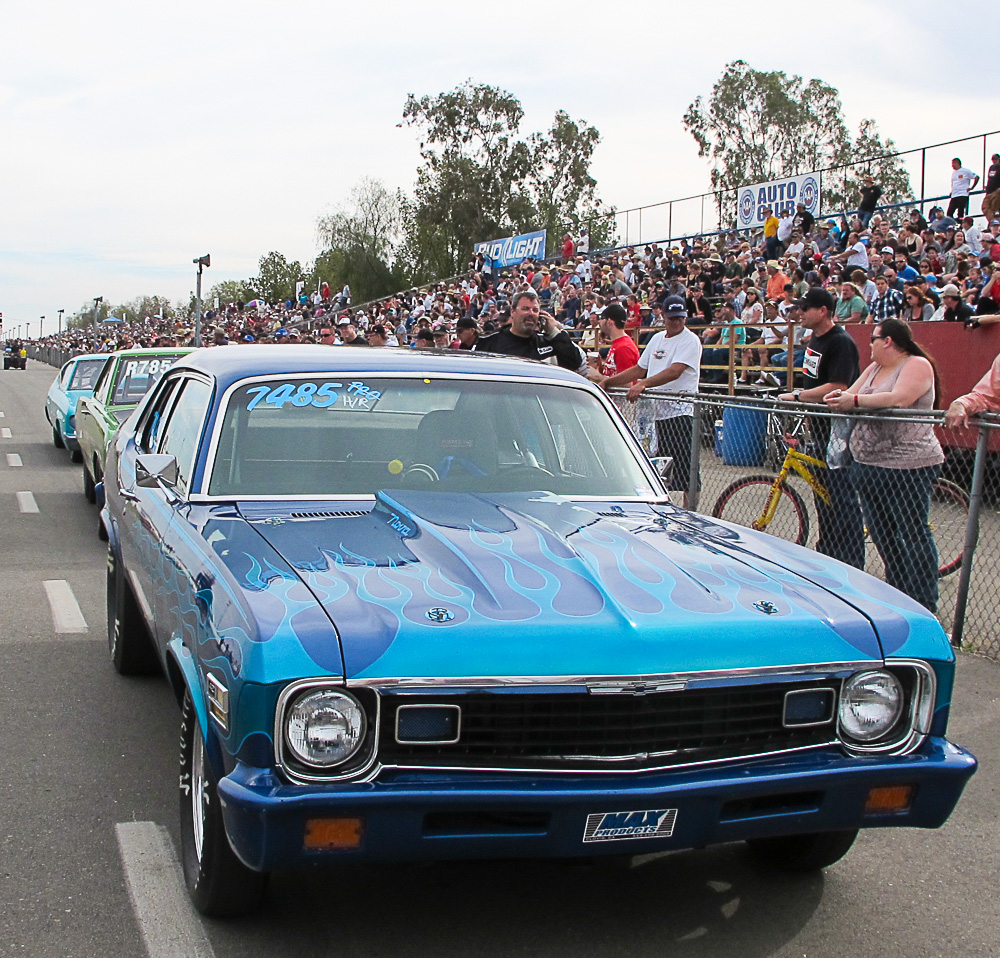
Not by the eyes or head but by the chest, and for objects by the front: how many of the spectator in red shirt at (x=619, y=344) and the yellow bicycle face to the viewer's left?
2

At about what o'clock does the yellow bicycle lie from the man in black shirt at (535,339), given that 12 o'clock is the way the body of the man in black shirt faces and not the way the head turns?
The yellow bicycle is roughly at 10 o'clock from the man in black shirt.

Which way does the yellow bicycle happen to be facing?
to the viewer's left

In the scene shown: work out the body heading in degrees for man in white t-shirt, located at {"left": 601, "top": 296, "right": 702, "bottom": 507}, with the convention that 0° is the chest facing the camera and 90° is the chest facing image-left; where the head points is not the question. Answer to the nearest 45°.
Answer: approximately 45°

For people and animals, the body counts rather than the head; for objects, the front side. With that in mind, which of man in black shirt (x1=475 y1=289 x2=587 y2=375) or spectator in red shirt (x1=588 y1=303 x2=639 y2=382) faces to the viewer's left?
the spectator in red shirt

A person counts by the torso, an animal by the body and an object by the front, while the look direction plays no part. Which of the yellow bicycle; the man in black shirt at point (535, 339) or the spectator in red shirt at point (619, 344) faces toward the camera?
the man in black shirt

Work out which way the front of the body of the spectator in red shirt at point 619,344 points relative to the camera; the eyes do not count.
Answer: to the viewer's left

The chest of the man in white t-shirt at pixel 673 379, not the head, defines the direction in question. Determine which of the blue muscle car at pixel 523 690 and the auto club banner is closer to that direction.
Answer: the blue muscle car

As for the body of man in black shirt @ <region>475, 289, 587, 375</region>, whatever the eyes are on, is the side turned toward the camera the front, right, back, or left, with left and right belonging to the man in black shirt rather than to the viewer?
front

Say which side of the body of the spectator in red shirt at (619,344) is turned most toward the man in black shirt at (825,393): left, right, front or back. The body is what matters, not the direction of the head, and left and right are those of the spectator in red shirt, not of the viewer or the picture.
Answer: left

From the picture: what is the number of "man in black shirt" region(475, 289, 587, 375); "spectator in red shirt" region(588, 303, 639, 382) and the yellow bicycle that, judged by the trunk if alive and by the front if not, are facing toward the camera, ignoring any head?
1

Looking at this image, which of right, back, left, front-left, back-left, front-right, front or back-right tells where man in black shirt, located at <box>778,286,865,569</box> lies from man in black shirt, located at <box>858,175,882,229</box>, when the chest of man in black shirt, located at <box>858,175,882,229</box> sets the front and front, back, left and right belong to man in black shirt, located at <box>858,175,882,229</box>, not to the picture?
front-left

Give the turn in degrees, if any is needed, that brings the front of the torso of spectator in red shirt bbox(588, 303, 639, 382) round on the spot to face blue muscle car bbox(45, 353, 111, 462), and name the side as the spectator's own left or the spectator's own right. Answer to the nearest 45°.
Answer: approximately 45° to the spectator's own right

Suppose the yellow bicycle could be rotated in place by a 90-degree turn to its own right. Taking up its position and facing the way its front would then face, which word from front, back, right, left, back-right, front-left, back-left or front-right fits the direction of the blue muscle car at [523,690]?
back
